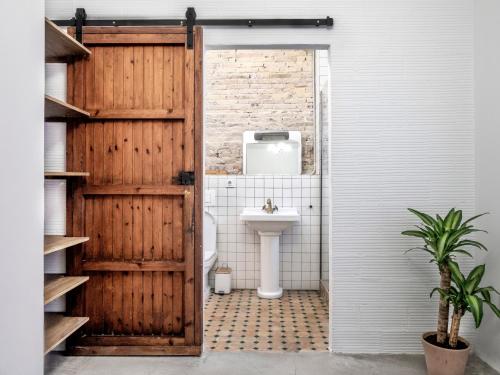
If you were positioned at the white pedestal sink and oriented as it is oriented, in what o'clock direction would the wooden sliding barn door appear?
The wooden sliding barn door is roughly at 1 o'clock from the white pedestal sink.

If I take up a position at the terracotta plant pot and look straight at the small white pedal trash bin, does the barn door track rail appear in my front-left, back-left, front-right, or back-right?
front-left

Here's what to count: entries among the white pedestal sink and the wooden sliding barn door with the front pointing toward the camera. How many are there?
2

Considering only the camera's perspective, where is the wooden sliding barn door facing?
facing the viewer

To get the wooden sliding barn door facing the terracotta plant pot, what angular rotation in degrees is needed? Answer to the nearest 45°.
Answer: approximately 45° to its left

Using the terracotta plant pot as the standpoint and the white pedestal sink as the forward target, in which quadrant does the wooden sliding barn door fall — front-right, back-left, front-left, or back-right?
front-left

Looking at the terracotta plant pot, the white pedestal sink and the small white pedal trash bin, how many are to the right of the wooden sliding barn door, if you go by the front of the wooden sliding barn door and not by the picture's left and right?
0

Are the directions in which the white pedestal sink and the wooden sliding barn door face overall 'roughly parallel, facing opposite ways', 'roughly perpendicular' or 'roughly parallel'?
roughly parallel

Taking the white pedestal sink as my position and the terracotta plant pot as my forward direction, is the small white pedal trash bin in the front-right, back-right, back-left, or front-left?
back-right

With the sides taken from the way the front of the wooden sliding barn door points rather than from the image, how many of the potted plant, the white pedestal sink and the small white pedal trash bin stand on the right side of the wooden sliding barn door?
0

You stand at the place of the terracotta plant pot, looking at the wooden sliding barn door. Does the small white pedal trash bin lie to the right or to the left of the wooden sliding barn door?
right

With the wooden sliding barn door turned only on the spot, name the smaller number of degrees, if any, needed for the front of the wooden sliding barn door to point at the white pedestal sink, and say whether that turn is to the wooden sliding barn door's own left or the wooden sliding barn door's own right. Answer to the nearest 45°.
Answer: approximately 135° to the wooden sliding barn door's own left

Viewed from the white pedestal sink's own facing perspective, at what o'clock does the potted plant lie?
The potted plant is roughly at 11 o'clock from the white pedestal sink.
